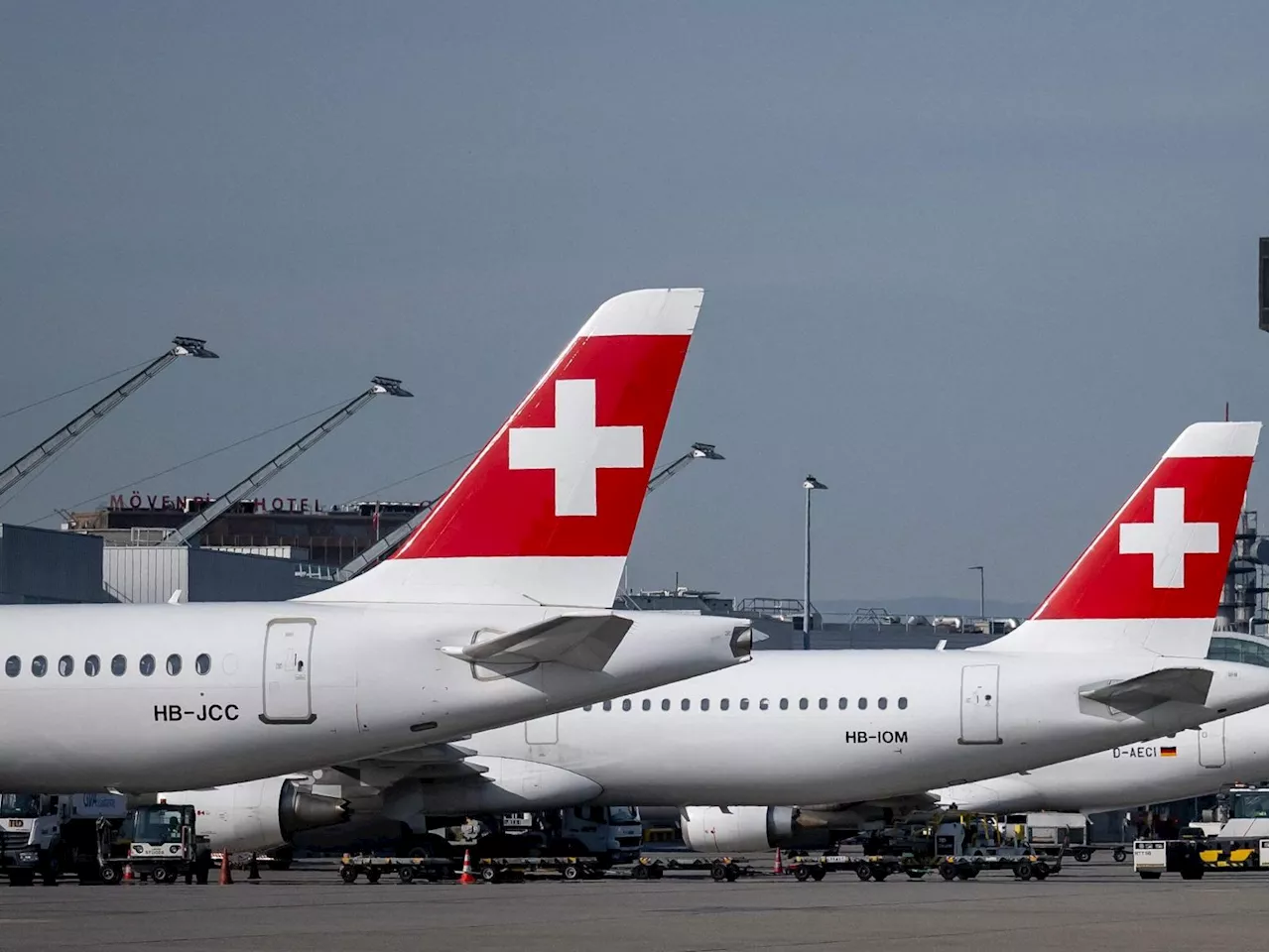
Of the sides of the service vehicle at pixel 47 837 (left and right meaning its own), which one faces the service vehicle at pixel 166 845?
left

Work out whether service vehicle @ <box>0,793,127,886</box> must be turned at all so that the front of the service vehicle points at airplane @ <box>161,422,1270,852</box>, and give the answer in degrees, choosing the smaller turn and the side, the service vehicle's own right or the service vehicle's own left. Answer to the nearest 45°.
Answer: approximately 135° to the service vehicle's own left

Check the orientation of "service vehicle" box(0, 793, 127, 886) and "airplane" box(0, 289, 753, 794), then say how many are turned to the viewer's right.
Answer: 0

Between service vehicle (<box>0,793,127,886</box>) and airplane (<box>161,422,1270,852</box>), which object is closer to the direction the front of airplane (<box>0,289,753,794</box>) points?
the service vehicle

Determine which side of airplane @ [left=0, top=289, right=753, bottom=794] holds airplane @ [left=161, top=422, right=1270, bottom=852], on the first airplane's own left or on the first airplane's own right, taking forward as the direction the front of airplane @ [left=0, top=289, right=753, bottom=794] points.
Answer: on the first airplane's own right

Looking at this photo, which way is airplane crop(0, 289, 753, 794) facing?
to the viewer's left
